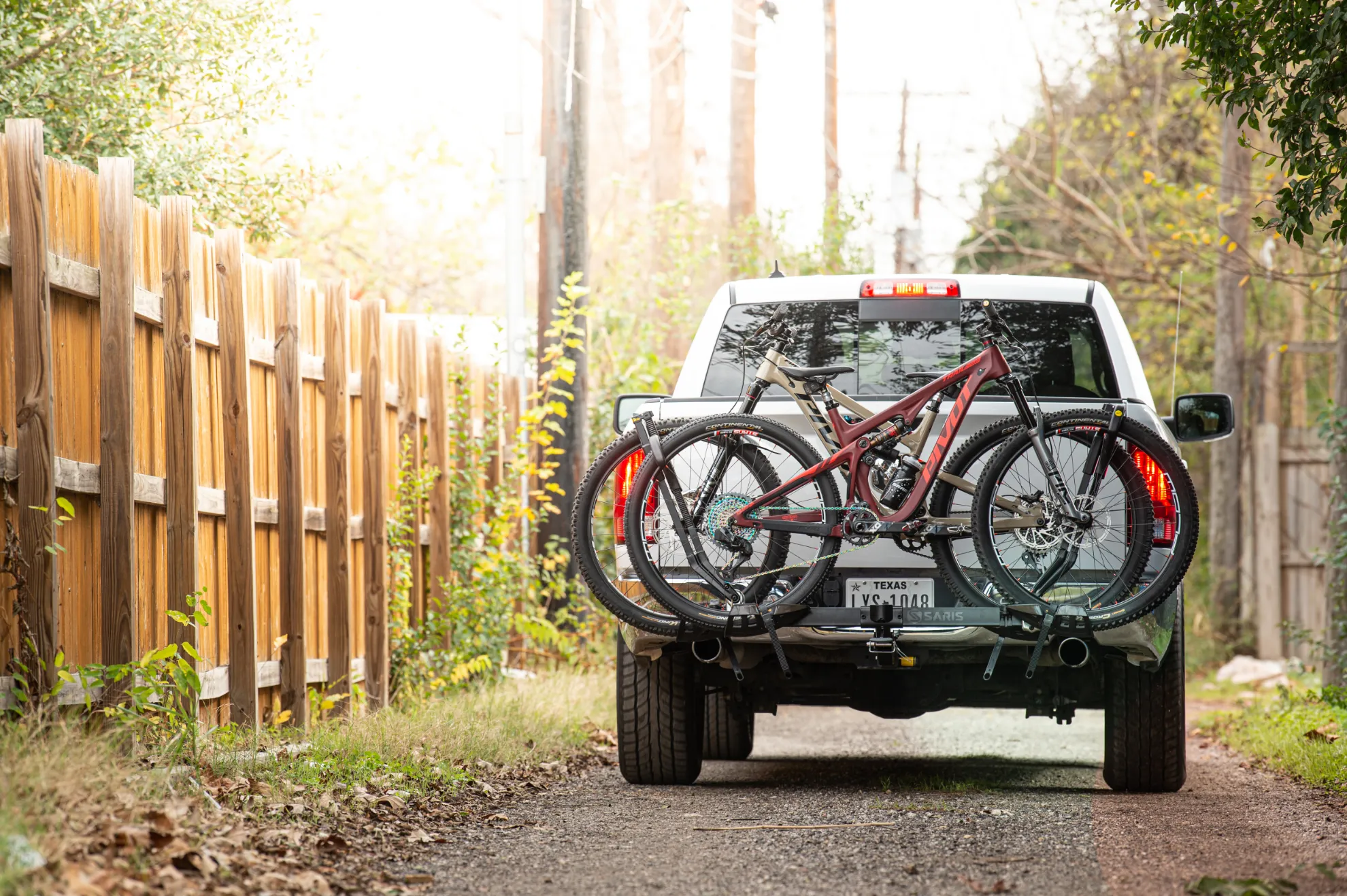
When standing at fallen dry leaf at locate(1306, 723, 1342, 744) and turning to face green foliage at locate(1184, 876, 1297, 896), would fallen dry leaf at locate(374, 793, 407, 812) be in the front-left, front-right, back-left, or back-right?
front-right

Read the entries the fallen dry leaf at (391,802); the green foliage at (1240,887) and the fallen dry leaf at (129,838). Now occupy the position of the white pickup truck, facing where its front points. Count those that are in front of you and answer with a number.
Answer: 0

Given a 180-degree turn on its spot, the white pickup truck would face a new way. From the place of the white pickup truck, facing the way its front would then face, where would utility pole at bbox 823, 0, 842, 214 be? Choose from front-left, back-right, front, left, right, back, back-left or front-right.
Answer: back

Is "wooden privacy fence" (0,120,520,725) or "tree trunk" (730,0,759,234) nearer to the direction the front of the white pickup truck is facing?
the tree trunk

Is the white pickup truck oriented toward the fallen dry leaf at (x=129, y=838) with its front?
no

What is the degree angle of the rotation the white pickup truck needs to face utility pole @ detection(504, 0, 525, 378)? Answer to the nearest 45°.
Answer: approximately 45° to its left

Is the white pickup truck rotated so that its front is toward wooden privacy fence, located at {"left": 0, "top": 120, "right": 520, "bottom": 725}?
no

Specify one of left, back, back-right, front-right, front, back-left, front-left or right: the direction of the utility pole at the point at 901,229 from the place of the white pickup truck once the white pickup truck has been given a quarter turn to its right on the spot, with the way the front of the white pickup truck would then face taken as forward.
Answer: left

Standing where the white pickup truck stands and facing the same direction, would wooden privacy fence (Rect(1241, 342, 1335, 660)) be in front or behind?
in front

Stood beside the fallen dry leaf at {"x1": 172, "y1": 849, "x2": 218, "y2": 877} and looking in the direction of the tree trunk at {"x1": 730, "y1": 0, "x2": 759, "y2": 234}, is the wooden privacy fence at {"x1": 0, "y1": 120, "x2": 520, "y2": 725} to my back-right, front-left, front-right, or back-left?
front-left

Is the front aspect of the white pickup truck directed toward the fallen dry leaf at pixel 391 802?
no

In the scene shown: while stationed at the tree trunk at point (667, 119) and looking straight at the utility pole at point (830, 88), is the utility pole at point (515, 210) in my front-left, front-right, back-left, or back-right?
back-right

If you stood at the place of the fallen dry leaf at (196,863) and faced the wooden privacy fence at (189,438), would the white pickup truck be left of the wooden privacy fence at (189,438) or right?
right

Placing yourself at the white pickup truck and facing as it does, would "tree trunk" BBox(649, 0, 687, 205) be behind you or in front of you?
in front

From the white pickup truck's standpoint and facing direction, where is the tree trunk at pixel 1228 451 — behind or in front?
in front

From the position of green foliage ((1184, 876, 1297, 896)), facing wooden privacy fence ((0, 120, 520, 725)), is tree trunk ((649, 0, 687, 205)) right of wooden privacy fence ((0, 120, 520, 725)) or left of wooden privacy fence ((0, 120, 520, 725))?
right

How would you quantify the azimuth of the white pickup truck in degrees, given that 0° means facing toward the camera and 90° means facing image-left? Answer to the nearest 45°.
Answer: approximately 180°
